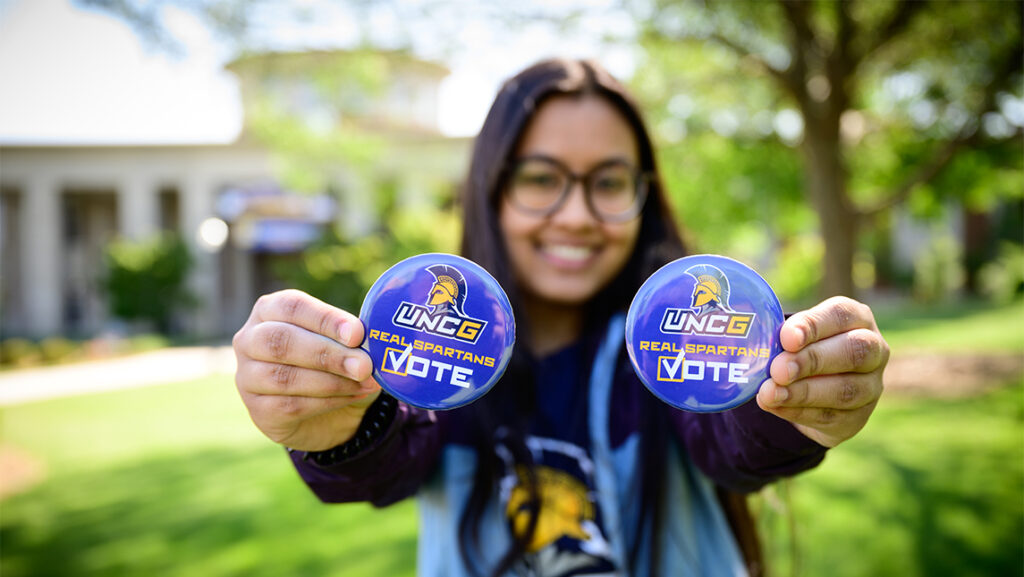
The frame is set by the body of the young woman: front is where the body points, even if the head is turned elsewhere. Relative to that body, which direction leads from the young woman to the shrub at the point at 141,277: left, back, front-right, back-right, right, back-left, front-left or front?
back-right

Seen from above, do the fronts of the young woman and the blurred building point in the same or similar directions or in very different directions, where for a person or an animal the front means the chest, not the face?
same or similar directions

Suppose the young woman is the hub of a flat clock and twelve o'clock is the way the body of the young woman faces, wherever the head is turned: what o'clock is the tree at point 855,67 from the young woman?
The tree is roughly at 7 o'clock from the young woman.

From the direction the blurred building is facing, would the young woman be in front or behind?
in front

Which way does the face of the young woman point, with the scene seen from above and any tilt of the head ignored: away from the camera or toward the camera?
toward the camera

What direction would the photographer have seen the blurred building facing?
facing the viewer

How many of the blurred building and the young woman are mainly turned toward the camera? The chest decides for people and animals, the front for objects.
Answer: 2
